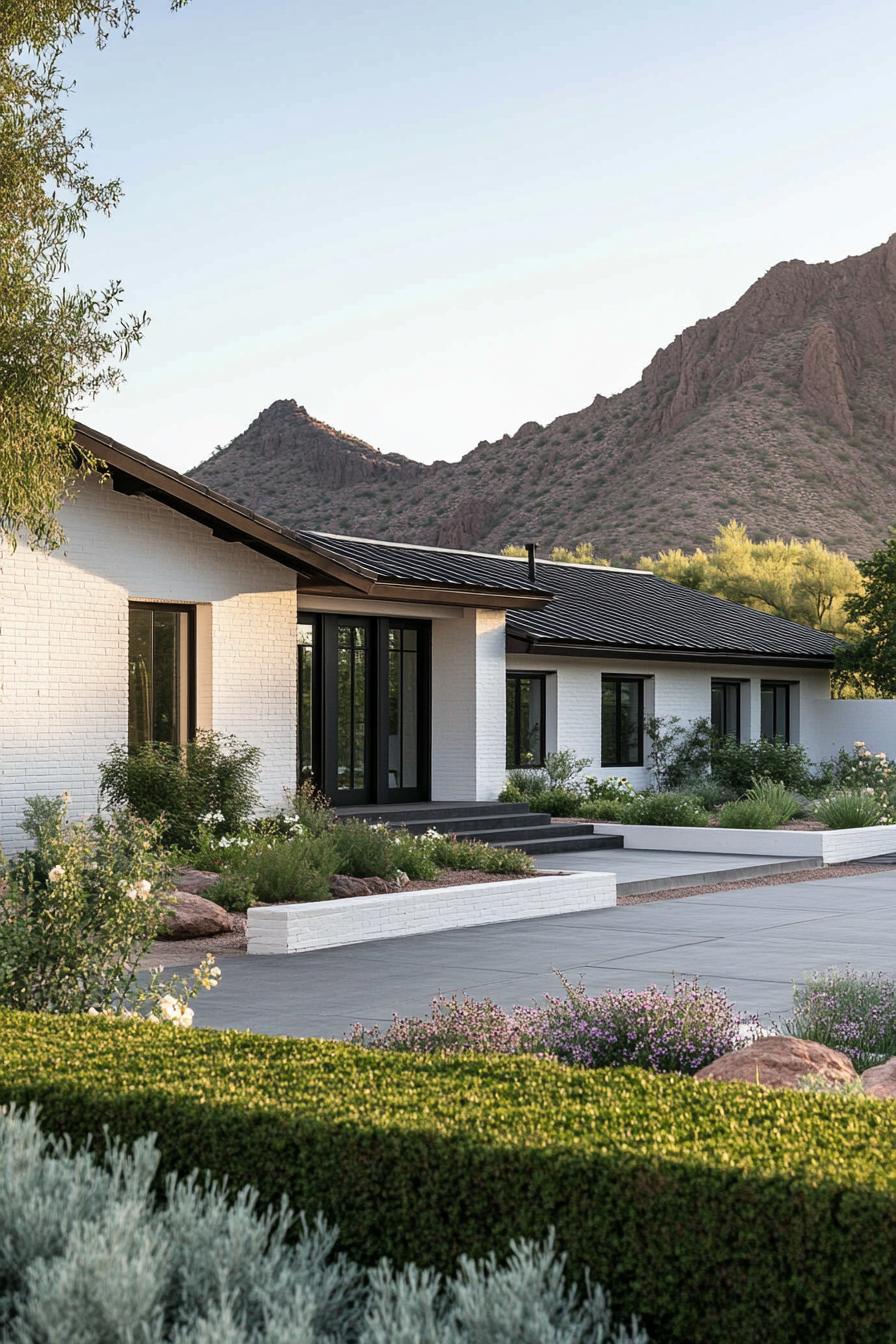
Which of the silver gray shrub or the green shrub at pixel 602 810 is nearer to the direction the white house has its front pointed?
the silver gray shrub

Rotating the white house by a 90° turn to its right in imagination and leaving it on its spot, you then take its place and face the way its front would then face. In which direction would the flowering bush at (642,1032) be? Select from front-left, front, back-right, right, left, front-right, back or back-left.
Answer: front-left

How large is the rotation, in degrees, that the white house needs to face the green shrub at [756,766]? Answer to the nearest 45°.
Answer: approximately 90° to its left

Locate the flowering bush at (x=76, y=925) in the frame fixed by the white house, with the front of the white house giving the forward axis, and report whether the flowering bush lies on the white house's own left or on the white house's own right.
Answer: on the white house's own right

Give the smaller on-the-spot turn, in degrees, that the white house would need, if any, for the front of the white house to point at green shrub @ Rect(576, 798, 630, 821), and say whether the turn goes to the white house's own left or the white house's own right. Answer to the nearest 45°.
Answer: approximately 90° to the white house's own left

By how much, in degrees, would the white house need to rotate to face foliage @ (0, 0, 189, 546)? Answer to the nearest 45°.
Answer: approximately 45° to its right

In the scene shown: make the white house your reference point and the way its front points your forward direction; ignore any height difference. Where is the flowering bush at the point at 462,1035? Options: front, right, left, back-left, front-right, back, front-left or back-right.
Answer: front-right

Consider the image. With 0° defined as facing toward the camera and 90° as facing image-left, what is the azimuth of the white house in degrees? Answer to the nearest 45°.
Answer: approximately 315°

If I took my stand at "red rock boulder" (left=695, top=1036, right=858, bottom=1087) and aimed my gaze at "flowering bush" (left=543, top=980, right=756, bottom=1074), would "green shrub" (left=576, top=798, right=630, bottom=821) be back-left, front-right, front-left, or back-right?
front-right

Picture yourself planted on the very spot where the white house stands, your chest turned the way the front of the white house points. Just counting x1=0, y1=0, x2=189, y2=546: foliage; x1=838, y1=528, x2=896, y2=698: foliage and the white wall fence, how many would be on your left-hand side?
2

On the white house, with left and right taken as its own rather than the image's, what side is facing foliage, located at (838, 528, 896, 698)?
left

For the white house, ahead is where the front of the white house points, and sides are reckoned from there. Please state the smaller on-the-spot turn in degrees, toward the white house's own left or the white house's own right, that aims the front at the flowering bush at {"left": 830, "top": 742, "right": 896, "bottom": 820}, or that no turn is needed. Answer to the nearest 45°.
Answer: approximately 90° to the white house's own left
